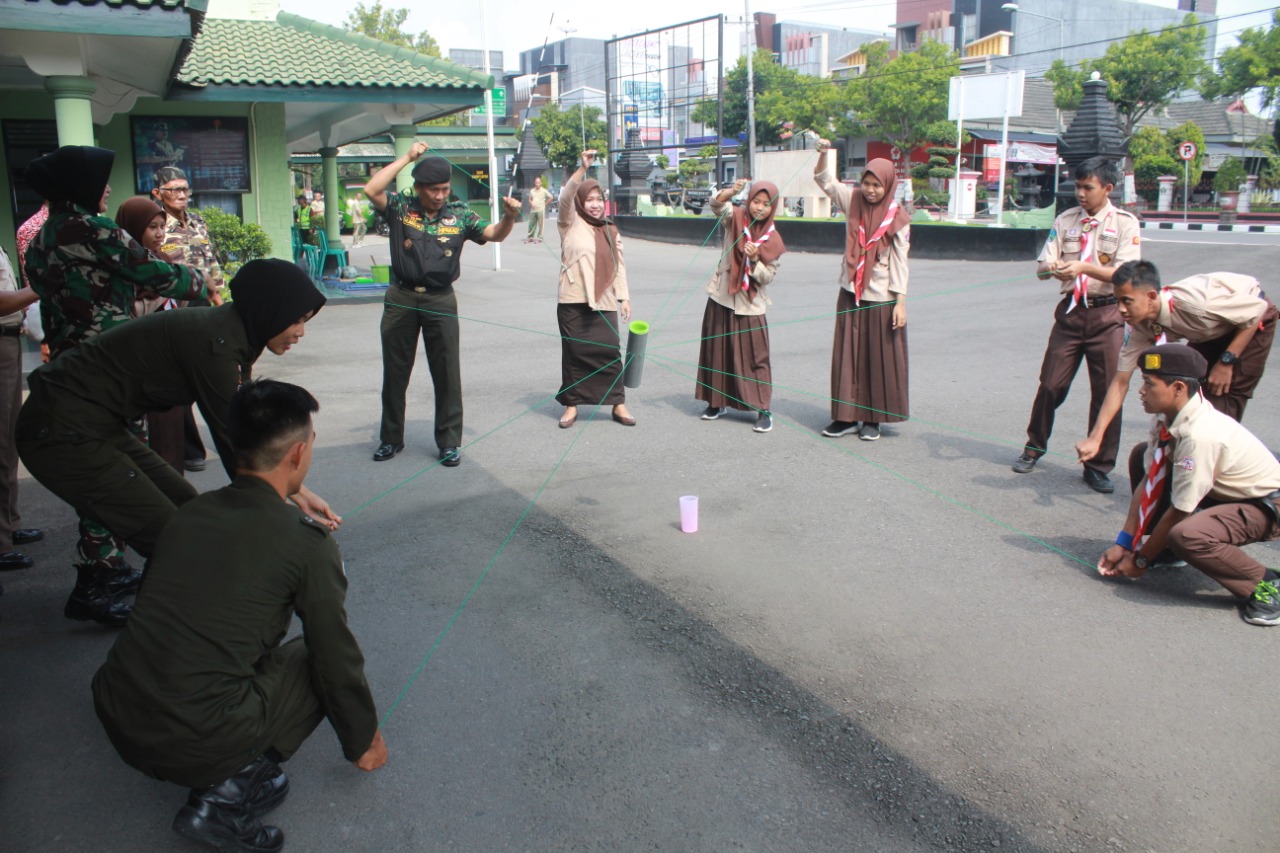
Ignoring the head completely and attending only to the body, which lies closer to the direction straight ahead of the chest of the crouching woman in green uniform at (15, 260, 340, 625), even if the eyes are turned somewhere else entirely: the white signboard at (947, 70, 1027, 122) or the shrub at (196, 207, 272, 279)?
the white signboard

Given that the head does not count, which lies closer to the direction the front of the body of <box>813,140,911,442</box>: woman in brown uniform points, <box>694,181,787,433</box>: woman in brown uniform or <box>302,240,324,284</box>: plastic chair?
the woman in brown uniform

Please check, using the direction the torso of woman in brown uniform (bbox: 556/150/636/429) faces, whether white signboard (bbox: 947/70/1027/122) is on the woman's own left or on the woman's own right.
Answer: on the woman's own left

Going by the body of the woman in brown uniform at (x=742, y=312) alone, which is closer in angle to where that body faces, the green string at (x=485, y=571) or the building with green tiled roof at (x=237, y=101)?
the green string

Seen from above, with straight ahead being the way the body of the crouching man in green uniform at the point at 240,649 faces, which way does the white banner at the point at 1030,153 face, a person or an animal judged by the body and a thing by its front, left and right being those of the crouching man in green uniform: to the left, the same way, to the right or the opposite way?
the opposite way

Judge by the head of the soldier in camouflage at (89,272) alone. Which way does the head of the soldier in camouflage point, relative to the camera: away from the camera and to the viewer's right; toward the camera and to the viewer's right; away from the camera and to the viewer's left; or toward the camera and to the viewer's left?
away from the camera and to the viewer's right

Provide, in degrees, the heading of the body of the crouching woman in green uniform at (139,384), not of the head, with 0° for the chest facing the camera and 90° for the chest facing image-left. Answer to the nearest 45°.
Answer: approximately 270°
